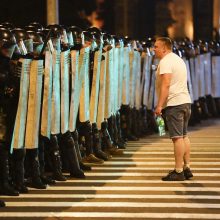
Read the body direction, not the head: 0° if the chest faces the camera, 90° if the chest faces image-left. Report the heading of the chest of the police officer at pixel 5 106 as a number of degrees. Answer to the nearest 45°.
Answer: approximately 270°

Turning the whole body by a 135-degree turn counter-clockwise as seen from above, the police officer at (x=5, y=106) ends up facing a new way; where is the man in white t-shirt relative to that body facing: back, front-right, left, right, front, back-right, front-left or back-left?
back-right

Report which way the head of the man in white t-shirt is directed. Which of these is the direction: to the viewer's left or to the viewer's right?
to the viewer's left
